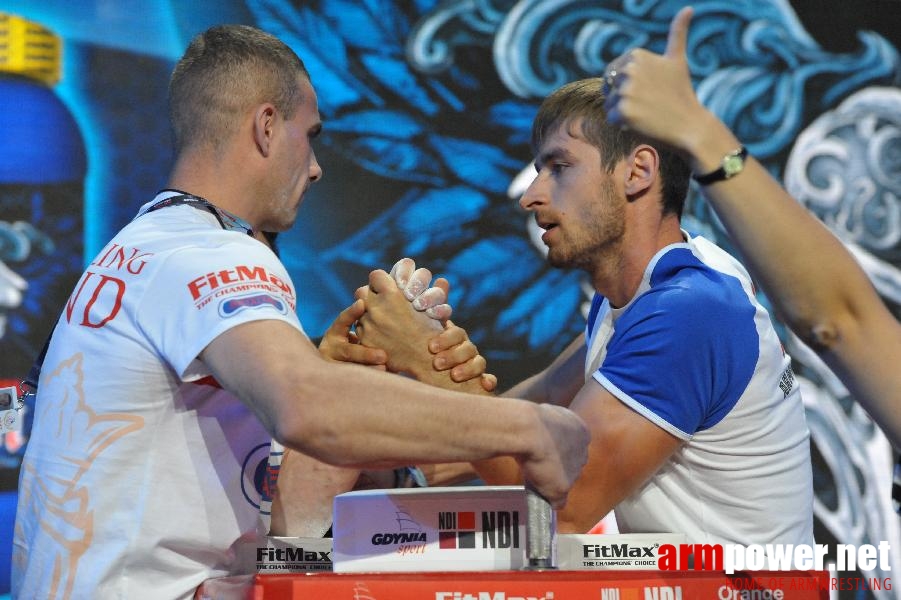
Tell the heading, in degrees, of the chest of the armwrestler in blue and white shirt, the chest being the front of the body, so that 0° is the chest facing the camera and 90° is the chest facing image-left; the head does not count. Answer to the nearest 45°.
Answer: approximately 90°

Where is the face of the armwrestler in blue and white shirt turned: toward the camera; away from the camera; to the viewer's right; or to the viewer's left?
to the viewer's left
